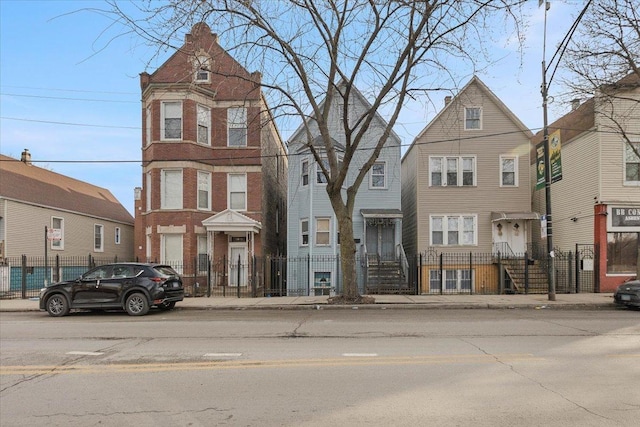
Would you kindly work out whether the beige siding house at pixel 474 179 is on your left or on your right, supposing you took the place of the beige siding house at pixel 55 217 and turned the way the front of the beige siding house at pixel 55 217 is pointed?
on your left

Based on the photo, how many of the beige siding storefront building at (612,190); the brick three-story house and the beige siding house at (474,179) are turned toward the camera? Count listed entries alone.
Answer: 3

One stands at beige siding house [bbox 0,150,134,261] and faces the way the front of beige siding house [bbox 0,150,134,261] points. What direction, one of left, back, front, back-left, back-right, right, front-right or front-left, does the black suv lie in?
front-left

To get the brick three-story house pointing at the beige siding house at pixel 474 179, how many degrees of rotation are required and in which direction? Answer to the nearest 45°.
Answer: approximately 90° to its left

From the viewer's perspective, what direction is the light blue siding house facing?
toward the camera

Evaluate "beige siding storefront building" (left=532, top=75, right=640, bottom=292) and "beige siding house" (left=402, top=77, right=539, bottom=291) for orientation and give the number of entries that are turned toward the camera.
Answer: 2

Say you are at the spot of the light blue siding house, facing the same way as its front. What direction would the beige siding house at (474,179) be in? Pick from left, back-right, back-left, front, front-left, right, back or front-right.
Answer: left

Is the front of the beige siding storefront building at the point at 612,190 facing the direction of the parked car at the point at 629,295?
yes

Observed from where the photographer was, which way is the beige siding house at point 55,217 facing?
facing the viewer and to the left of the viewer

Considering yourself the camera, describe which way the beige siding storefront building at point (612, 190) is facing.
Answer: facing the viewer

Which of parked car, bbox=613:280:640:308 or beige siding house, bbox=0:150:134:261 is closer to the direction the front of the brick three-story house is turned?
the parked car
